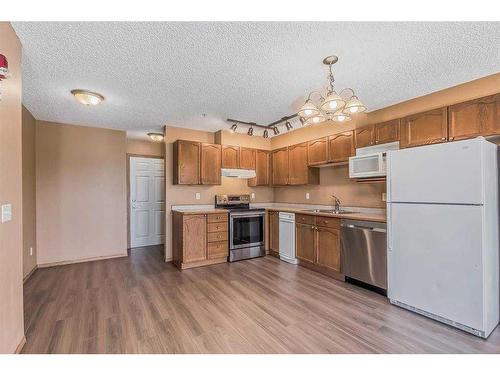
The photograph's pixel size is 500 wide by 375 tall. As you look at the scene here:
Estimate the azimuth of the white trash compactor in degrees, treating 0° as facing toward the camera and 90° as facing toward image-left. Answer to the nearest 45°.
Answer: approximately 45°

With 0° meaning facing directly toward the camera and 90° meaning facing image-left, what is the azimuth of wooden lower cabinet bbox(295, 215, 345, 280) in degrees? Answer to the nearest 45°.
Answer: approximately 45°

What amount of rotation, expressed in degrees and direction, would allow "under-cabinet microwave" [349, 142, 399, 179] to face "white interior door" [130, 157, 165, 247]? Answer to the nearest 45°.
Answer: approximately 45° to its right

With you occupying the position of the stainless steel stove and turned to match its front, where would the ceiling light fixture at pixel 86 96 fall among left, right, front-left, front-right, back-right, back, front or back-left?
right

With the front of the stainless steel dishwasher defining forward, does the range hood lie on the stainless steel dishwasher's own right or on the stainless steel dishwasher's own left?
on the stainless steel dishwasher's own right

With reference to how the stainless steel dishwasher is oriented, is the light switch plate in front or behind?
in front

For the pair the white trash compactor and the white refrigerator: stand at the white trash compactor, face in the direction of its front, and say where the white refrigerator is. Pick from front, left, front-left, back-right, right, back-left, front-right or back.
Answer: left

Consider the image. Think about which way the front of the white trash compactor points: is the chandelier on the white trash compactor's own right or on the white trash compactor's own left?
on the white trash compactor's own left

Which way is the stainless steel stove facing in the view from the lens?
facing the viewer and to the right of the viewer
